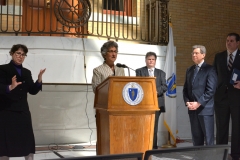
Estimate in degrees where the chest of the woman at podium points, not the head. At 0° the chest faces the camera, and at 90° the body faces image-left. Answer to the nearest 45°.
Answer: approximately 315°

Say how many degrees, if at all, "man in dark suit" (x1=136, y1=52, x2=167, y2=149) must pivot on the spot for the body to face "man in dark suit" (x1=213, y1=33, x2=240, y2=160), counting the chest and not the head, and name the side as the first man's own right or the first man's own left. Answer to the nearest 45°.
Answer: approximately 45° to the first man's own left

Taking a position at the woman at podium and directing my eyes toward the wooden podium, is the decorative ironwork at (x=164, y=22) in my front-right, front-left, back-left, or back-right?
back-left

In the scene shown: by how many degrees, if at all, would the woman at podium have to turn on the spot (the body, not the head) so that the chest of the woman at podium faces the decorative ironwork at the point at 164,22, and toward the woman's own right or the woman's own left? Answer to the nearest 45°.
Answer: approximately 135° to the woman's own left

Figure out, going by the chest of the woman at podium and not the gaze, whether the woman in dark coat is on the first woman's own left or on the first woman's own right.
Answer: on the first woman's own right

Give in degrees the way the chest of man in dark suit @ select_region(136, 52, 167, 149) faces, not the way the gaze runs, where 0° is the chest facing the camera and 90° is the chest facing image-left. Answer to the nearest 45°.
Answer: approximately 0°

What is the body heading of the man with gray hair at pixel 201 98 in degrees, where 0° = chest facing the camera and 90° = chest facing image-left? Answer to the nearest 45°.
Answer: approximately 45°

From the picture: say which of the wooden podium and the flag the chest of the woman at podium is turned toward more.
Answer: the wooden podium

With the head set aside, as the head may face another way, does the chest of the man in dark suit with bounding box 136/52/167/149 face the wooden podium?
yes
